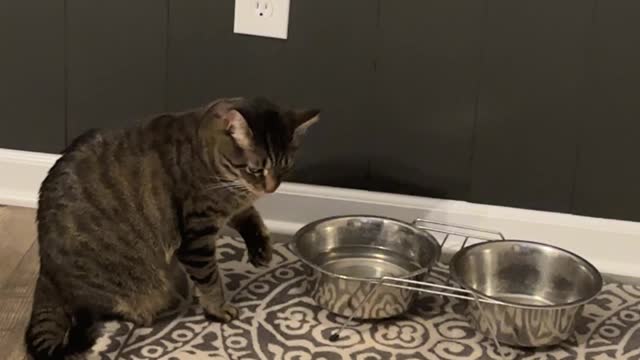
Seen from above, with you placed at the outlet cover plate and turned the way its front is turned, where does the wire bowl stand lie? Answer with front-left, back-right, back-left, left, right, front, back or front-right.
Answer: front-left

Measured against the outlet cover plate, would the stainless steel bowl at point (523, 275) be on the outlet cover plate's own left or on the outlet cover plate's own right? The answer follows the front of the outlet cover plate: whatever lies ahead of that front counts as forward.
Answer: on the outlet cover plate's own left

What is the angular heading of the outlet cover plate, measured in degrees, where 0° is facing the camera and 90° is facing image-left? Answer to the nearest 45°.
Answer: approximately 0°
